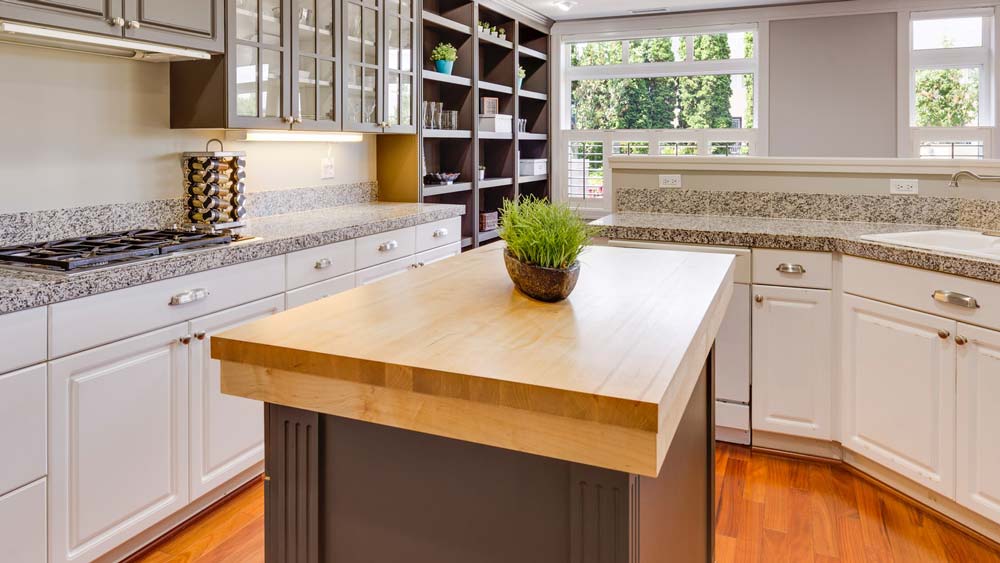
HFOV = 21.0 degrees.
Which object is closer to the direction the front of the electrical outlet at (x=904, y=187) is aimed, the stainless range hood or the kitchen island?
the kitchen island

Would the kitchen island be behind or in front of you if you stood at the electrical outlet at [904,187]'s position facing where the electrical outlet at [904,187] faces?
in front

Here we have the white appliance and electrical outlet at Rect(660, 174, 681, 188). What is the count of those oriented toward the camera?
2

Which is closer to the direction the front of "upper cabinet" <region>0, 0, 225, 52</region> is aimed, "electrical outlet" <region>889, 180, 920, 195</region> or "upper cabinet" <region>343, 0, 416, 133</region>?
the electrical outlet

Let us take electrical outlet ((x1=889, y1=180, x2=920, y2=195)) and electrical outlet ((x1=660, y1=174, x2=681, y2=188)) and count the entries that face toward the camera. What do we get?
2

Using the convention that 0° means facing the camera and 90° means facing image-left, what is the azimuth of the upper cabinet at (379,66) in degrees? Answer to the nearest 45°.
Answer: approximately 315°

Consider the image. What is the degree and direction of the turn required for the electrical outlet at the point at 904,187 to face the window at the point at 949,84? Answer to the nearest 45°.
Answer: approximately 180°

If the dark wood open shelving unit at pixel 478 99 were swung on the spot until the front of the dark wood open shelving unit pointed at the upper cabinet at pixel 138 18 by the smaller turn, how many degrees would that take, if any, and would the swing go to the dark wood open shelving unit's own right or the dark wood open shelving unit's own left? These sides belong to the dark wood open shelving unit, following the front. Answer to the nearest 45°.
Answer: approximately 45° to the dark wood open shelving unit's own right
